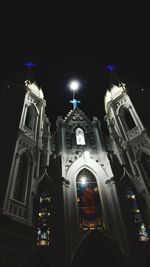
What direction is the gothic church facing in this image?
toward the camera
